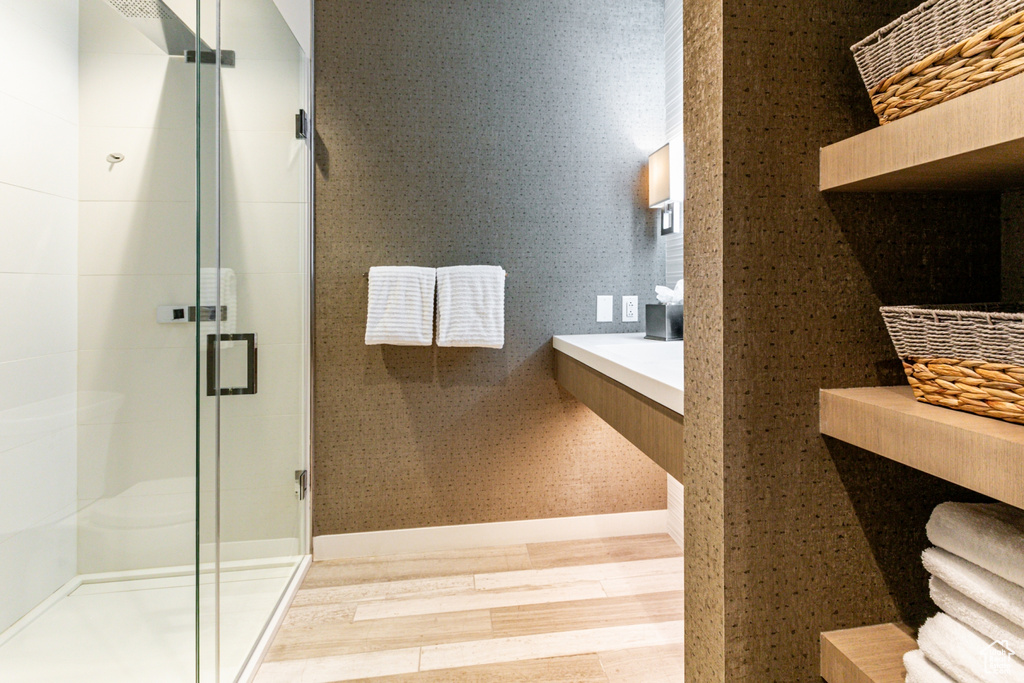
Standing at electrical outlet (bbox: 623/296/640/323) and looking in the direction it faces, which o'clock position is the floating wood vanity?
The floating wood vanity is roughly at 12 o'clock from the electrical outlet.

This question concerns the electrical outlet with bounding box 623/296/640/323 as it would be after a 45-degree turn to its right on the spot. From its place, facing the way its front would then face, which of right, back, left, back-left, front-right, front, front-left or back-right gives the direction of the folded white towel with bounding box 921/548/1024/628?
front-left

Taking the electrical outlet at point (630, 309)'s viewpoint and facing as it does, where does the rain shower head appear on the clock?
The rain shower head is roughly at 3 o'clock from the electrical outlet.

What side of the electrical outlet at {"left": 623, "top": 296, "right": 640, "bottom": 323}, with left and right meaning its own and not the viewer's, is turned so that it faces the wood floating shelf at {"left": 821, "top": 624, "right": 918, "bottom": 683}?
front

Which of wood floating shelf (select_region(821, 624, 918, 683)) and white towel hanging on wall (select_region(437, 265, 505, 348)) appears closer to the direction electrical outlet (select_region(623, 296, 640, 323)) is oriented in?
the wood floating shelf

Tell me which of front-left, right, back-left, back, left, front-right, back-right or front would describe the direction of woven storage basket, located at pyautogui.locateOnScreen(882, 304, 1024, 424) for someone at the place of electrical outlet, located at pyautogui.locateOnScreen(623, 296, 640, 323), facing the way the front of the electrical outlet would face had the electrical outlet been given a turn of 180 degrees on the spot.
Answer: back

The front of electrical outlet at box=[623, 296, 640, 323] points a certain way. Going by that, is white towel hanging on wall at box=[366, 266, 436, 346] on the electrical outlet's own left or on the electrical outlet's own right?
on the electrical outlet's own right

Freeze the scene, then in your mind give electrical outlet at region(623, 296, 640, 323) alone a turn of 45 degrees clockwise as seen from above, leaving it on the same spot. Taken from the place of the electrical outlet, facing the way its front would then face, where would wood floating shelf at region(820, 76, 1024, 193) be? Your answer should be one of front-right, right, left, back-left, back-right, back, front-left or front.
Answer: front-left

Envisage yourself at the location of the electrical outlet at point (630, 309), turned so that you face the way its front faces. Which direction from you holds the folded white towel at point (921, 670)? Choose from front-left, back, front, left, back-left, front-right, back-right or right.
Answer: front

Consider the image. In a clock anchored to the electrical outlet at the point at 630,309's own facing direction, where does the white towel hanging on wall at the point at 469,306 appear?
The white towel hanging on wall is roughly at 2 o'clock from the electrical outlet.
